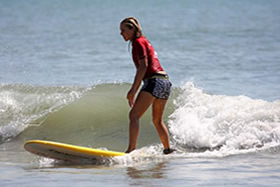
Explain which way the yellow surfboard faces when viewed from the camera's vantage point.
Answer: facing to the left of the viewer

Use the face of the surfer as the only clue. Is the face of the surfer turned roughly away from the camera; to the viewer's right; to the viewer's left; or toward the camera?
to the viewer's left

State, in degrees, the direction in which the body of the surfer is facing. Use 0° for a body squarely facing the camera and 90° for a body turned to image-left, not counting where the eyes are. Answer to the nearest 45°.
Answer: approximately 90°
